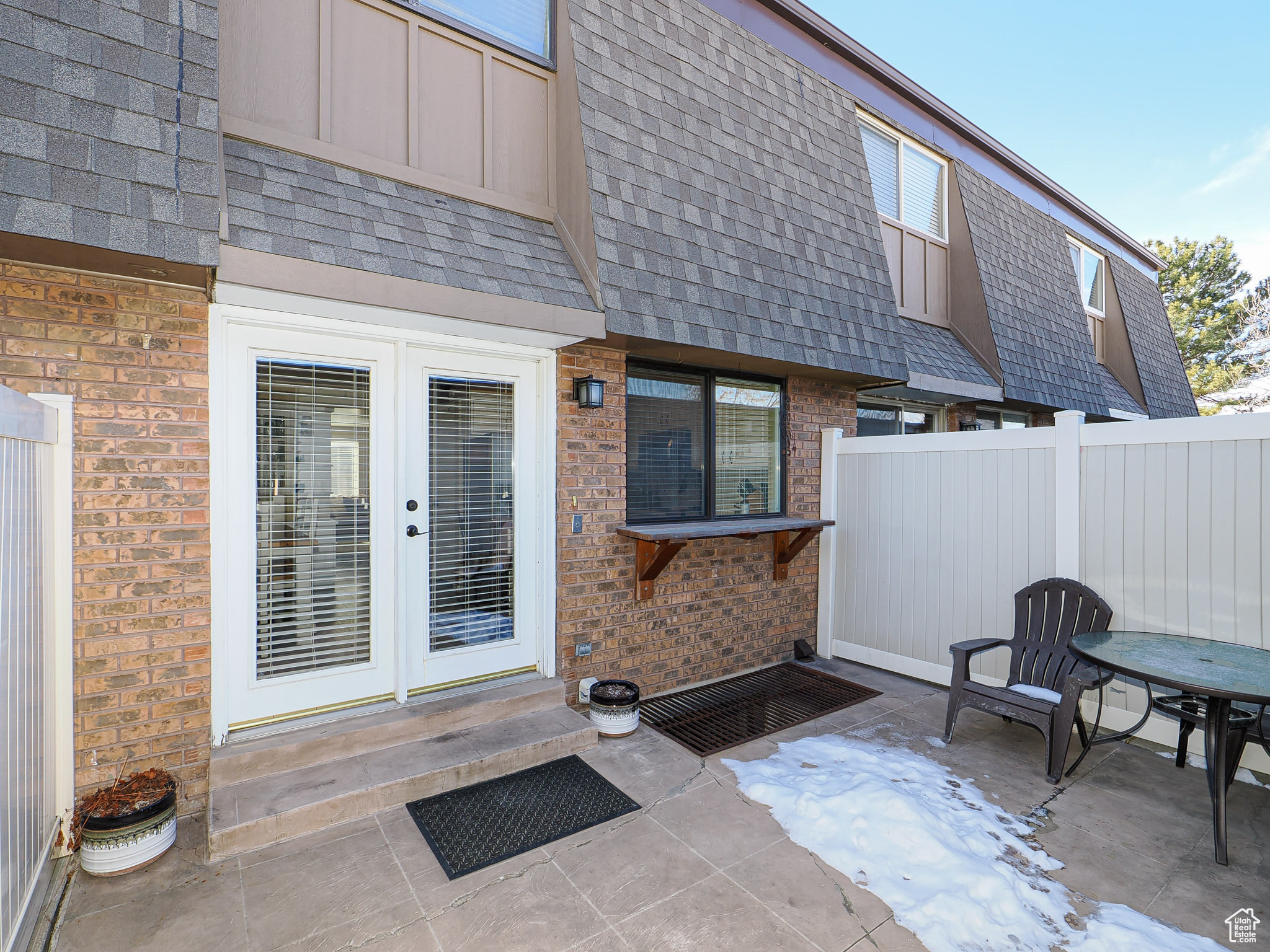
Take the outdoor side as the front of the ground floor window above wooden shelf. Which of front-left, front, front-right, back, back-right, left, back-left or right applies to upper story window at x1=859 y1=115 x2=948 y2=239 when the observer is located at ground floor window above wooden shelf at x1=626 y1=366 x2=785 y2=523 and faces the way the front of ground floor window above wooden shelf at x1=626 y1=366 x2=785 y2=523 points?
left

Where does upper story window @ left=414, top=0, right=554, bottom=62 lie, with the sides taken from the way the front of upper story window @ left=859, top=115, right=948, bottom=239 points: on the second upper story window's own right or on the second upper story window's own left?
on the second upper story window's own right

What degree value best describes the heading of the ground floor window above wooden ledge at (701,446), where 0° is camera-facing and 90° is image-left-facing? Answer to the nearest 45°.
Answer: approximately 315°

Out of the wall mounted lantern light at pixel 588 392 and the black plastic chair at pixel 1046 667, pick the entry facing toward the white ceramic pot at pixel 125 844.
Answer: the black plastic chair

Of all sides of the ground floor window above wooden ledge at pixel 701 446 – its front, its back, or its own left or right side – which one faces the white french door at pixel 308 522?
right

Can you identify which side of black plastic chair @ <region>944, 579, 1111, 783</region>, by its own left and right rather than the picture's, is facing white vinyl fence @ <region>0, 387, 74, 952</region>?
front

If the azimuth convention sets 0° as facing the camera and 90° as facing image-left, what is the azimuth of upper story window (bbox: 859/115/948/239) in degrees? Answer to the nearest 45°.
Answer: approximately 315°

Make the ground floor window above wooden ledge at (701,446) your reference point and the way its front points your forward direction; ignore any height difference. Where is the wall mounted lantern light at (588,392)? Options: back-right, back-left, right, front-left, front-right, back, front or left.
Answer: right

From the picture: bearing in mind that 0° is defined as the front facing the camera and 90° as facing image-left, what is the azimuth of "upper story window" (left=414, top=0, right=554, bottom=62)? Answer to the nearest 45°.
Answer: approximately 315°

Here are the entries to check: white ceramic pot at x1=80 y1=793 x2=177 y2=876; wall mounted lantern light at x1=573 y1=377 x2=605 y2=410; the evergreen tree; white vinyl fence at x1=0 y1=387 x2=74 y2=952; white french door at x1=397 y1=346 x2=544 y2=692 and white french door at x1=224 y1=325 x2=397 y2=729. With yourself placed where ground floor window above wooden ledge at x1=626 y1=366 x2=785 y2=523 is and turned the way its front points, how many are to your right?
5
